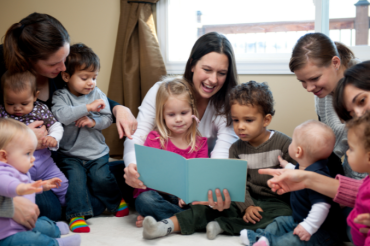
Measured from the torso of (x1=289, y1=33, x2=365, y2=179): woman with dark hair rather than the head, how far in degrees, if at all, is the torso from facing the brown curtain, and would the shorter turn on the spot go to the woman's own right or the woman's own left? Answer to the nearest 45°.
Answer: approximately 90° to the woman's own right

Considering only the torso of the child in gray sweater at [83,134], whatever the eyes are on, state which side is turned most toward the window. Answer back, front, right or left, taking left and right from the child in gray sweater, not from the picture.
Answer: left

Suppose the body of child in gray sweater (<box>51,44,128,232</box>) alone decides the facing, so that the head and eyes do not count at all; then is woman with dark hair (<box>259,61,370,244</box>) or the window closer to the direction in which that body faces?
the woman with dark hair

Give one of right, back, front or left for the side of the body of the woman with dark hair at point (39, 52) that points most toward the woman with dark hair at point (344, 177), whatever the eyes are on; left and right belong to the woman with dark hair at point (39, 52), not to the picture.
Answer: front

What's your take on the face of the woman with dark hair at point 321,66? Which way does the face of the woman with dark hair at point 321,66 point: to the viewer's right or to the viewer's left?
to the viewer's left

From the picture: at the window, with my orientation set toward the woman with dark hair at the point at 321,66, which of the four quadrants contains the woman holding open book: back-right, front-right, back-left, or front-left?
front-right

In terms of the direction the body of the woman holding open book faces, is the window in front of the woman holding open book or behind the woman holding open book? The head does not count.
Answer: behind

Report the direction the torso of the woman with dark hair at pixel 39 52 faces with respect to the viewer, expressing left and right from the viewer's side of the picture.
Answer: facing the viewer and to the right of the viewer

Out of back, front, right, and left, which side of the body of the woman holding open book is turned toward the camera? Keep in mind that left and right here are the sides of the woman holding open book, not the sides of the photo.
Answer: front

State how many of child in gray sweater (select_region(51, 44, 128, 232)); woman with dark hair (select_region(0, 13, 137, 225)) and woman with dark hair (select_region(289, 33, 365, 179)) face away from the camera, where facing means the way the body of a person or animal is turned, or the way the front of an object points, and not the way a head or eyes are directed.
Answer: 0

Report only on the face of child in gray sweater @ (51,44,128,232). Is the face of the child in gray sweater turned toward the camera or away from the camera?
toward the camera

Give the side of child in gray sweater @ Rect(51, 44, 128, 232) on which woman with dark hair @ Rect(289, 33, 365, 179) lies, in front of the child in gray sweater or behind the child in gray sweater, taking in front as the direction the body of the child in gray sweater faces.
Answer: in front

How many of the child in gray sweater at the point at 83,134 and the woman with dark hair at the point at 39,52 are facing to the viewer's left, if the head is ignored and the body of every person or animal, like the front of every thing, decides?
0
